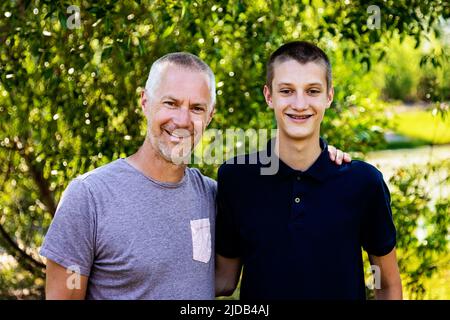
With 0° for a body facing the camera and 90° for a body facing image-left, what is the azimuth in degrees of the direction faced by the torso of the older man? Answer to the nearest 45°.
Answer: approximately 315°
